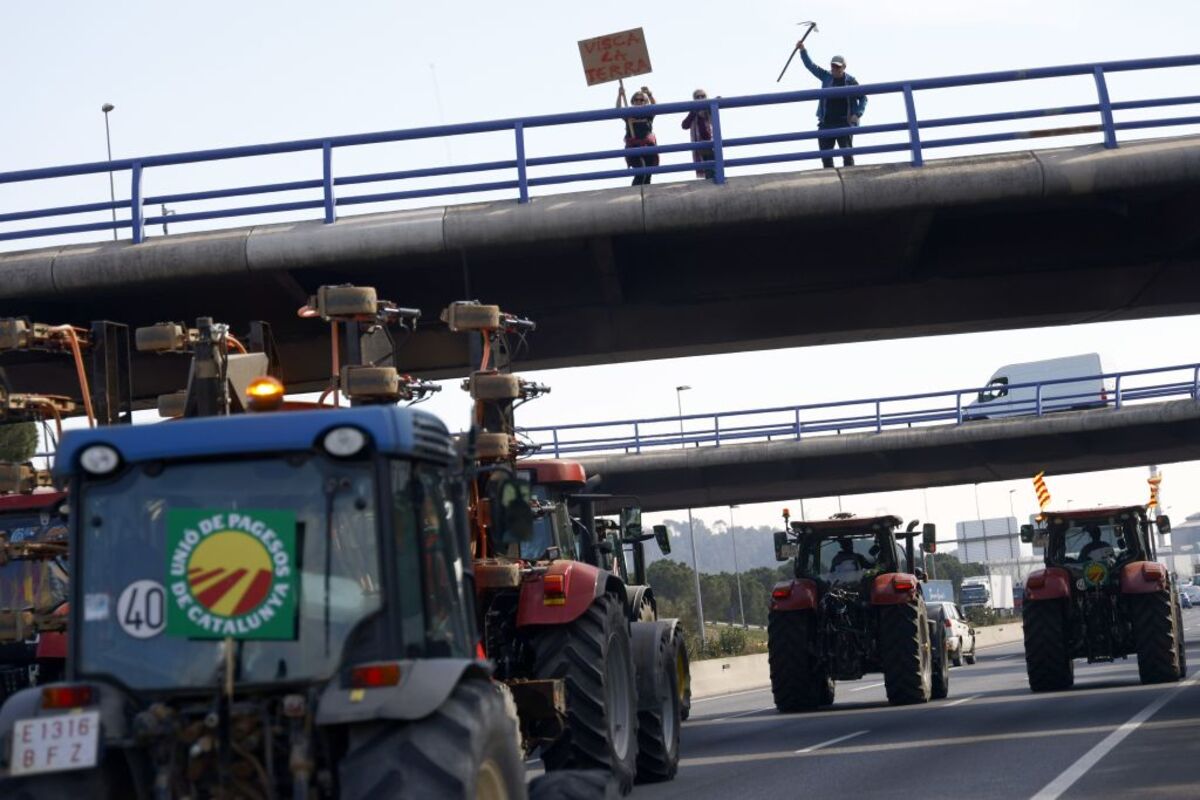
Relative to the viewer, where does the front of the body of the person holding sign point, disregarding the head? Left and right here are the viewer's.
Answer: facing the viewer

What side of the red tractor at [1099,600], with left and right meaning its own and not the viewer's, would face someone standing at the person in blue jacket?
back

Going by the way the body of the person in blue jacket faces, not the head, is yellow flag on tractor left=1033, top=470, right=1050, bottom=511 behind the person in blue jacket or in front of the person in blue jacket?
behind

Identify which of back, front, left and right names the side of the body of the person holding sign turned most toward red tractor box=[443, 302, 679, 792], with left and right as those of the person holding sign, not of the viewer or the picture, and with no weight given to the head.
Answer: front

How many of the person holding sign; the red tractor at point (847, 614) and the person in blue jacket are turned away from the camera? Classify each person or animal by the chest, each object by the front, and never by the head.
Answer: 1

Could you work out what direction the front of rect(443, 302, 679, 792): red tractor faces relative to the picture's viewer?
facing away from the viewer and to the right of the viewer

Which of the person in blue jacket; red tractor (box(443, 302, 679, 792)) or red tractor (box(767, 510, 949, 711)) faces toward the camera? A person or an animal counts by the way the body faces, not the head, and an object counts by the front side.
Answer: the person in blue jacket

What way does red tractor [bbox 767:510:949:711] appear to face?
away from the camera

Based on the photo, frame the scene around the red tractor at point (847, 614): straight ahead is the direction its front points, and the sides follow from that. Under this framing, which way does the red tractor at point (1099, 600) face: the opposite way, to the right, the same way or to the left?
the same way

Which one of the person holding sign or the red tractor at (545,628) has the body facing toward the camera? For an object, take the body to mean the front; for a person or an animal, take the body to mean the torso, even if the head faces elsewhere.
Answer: the person holding sign

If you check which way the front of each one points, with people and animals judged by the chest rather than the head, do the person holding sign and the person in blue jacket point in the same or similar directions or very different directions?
same or similar directions

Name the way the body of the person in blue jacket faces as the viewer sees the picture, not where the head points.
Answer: toward the camera

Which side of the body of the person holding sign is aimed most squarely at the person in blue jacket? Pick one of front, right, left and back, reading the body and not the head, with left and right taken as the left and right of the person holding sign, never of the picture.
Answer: left

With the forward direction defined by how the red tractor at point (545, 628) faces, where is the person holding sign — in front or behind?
in front

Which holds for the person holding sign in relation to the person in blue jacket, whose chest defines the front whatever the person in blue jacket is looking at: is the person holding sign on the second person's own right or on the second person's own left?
on the second person's own right

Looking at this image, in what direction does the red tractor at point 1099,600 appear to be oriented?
away from the camera

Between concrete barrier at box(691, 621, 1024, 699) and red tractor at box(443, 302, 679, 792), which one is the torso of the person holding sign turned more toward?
the red tractor

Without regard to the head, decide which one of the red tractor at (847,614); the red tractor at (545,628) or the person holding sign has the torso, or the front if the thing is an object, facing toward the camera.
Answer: the person holding sign
